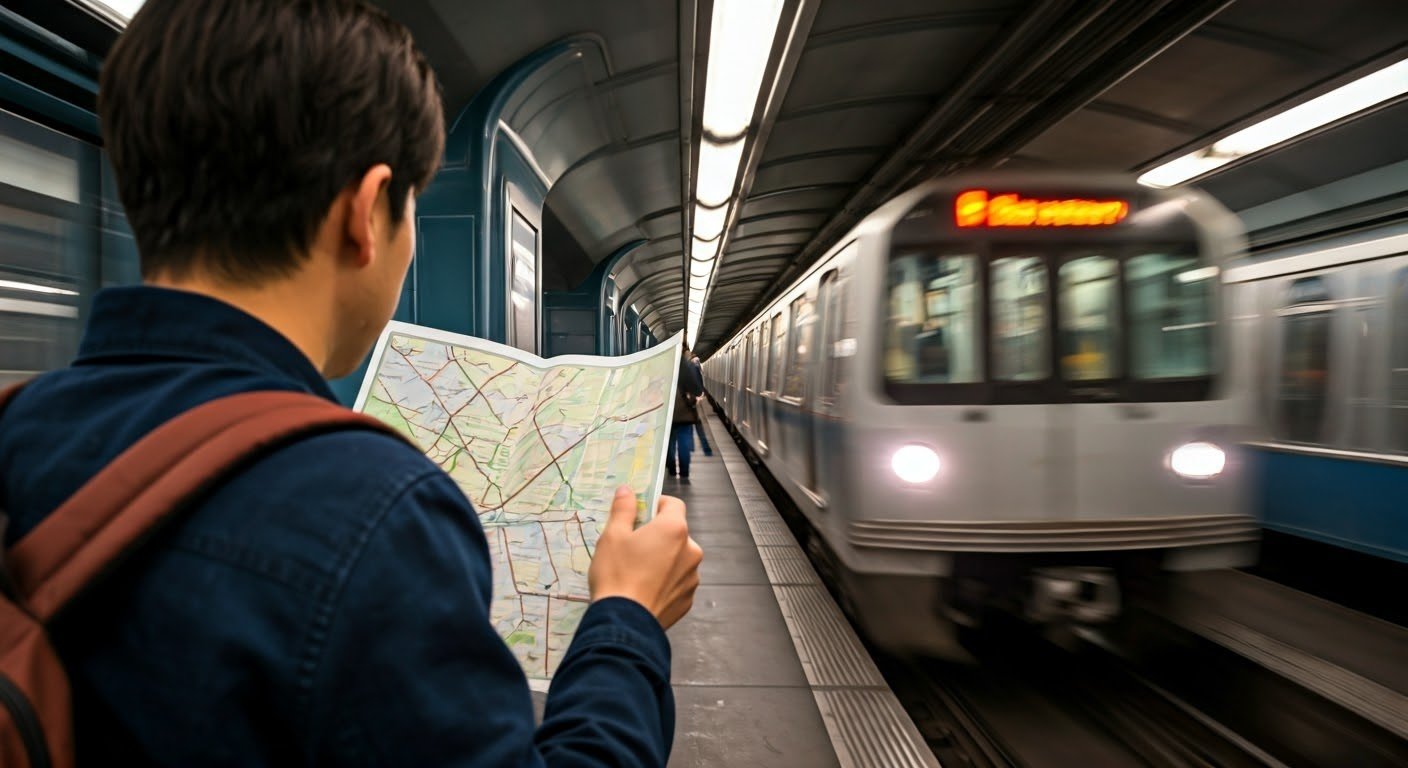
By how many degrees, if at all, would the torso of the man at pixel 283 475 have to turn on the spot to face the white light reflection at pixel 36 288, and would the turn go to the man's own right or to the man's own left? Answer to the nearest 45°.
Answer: approximately 45° to the man's own left

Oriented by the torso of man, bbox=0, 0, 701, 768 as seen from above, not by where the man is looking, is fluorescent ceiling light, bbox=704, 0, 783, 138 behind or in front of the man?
in front

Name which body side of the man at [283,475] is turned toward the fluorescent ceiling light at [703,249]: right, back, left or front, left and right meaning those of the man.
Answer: front

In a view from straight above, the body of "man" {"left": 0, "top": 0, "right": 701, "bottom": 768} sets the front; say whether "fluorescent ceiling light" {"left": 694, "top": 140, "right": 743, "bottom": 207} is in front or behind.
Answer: in front

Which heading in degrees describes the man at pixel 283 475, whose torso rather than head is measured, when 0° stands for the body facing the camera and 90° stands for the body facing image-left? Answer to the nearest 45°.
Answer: approximately 225°

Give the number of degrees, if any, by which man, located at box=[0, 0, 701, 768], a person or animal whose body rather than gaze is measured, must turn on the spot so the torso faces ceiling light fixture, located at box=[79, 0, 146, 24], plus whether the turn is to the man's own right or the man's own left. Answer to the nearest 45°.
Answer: approximately 45° to the man's own left

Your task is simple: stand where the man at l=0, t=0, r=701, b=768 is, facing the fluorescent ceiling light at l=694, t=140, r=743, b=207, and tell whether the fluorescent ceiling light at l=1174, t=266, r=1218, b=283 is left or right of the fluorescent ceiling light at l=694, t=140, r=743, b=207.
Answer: right

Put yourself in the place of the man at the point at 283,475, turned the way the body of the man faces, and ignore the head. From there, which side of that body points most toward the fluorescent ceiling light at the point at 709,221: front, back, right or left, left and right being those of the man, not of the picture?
front

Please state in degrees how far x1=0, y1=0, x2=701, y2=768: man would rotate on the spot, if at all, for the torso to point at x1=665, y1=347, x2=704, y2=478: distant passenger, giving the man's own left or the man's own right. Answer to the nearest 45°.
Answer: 0° — they already face them
